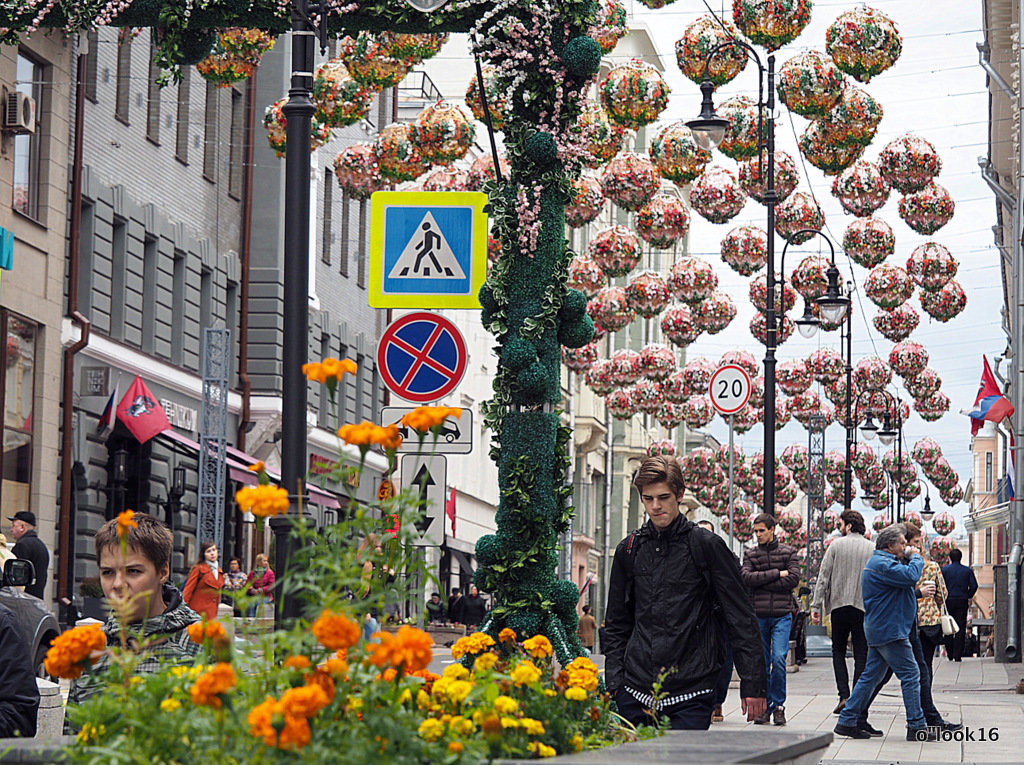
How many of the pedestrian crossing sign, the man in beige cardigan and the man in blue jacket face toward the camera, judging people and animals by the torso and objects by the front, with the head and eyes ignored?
1

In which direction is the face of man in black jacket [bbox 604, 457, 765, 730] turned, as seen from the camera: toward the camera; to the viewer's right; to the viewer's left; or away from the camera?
toward the camera

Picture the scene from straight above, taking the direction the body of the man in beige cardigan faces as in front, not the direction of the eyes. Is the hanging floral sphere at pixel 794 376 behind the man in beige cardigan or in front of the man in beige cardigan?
in front

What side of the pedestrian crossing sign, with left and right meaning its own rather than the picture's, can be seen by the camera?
front

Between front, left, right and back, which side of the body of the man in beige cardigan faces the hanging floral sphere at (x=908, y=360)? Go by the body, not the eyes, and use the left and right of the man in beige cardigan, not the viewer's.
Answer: front

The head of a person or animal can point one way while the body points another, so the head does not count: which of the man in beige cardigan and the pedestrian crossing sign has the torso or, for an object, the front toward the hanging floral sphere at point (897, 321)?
the man in beige cardigan

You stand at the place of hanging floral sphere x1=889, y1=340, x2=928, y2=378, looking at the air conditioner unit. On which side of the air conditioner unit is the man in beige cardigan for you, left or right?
left

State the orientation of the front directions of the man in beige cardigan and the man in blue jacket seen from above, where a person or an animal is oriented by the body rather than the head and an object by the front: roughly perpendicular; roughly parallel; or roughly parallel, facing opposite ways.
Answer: roughly perpendicular

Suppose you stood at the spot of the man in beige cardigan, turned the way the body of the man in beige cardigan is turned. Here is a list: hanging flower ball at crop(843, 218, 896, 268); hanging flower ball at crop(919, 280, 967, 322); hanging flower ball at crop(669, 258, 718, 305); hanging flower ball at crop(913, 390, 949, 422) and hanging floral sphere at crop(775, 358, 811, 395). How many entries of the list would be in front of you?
5

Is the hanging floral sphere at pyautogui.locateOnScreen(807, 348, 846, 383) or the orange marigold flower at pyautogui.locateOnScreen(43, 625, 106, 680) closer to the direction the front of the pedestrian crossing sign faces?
the orange marigold flower
